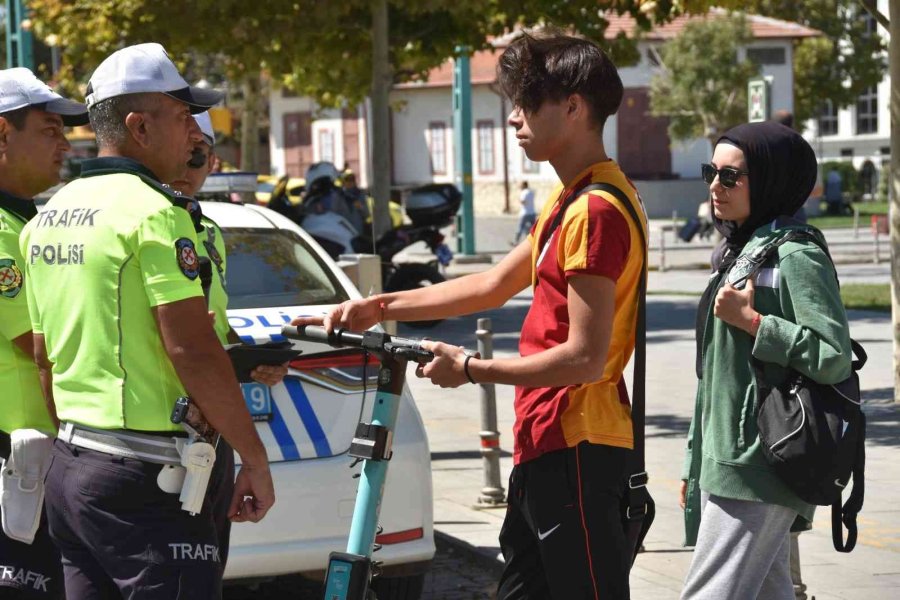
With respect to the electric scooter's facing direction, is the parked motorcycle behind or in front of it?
behind

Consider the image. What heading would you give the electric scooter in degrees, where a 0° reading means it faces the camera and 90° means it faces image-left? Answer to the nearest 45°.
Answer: approximately 45°

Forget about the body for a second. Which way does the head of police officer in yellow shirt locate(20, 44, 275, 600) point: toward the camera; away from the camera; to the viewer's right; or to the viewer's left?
to the viewer's right

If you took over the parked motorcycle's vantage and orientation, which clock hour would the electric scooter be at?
The electric scooter is roughly at 9 o'clock from the parked motorcycle.

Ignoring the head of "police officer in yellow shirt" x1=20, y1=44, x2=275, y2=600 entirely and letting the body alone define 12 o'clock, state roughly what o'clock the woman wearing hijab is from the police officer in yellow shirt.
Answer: The woman wearing hijab is roughly at 1 o'clock from the police officer in yellow shirt.

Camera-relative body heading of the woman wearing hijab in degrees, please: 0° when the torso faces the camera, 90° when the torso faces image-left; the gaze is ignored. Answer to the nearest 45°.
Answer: approximately 90°

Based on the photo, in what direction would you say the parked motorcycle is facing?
to the viewer's left
